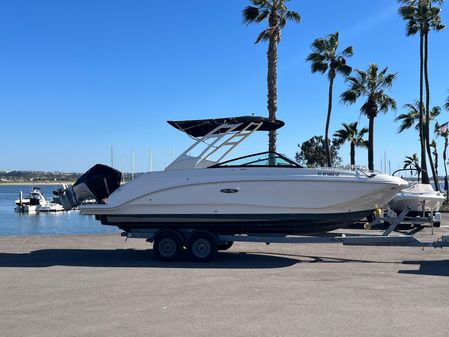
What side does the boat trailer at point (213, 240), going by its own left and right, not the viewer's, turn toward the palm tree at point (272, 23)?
left

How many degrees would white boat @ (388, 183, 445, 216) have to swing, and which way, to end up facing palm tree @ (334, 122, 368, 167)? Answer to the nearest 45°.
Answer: approximately 135° to its left

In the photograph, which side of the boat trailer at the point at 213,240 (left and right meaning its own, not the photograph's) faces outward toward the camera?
right

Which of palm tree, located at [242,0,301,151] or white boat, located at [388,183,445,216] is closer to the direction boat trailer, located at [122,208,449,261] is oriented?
the white boat

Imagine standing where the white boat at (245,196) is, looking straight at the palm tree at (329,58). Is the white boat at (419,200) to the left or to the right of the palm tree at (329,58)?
right

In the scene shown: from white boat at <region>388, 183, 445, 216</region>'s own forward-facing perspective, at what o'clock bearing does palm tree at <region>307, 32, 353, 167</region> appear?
The palm tree is roughly at 7 o'clock from the white boat.

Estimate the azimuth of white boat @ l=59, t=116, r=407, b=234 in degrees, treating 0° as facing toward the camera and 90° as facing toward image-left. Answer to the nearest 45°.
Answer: approximately 270°

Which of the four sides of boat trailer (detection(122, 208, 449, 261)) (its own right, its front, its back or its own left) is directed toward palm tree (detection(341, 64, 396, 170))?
left

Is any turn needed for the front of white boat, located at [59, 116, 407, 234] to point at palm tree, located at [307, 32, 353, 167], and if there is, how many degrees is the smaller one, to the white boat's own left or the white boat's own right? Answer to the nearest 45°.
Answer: approximately 90° to the white boat's own left
